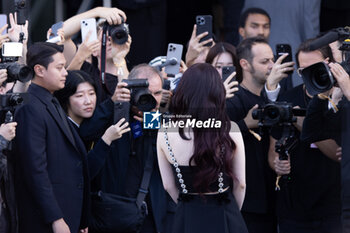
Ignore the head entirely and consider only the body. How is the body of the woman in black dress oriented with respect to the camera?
away from the camera

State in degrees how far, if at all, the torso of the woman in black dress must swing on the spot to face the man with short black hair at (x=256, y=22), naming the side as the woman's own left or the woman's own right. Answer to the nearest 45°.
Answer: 0° — they already face them

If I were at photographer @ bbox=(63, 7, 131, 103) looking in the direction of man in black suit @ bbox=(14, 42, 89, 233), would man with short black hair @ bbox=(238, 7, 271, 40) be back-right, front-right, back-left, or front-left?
back-left

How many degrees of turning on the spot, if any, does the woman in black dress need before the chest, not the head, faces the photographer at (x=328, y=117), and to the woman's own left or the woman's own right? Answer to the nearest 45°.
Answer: approximately 45° to the woman's own right

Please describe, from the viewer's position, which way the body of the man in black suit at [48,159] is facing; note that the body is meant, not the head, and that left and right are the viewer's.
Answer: facing to the right of the viewer
